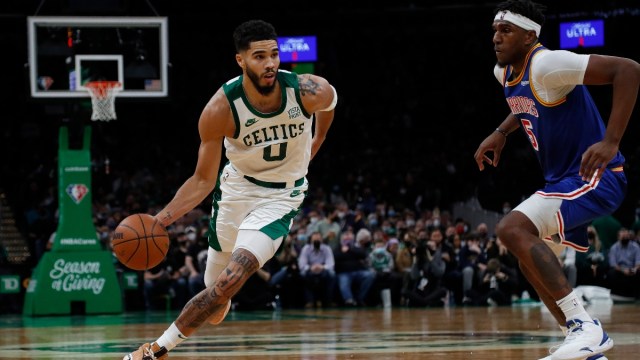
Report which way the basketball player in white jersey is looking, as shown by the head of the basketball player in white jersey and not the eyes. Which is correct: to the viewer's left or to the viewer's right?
to the viewer's right

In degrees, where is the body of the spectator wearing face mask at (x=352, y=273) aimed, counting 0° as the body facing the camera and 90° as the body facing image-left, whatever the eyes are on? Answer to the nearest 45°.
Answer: approximately 0°

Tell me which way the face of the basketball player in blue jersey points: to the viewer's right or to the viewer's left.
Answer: to the viewer's left

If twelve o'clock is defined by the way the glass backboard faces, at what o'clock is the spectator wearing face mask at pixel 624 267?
The spectator wearing face mask is roughly at 9 o'clock from the glass backboard.

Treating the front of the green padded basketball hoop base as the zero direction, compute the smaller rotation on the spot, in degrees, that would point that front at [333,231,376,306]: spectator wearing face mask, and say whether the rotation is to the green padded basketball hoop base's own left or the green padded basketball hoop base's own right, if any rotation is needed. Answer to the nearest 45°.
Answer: approximately 90° to the green padded basketball hoop base's own left

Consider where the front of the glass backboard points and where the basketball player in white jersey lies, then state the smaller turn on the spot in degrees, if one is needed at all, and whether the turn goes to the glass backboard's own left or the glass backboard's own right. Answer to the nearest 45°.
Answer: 0° — it already faces them

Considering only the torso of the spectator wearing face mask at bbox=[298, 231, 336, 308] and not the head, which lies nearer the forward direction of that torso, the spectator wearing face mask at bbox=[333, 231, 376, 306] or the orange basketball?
the orange basketball

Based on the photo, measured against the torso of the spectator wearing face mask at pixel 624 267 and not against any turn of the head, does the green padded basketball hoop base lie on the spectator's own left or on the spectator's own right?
on the spectator's own right
